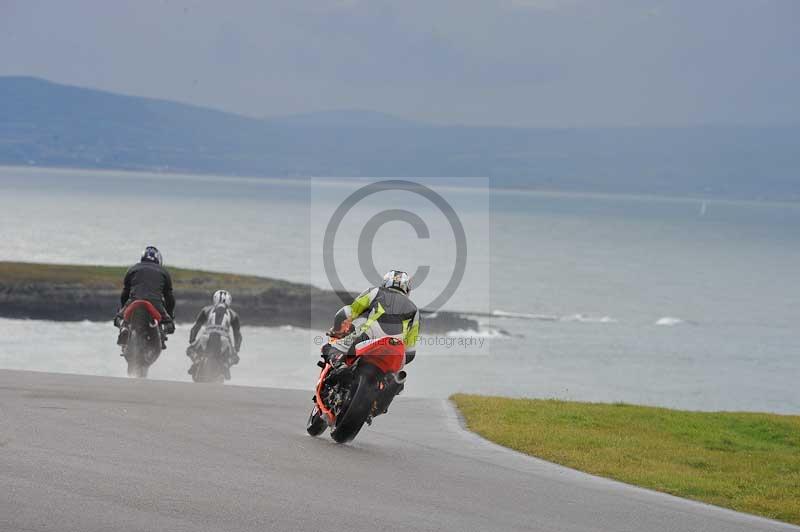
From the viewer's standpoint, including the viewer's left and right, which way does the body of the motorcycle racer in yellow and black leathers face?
facing away from the viewer and to the left of the viewer

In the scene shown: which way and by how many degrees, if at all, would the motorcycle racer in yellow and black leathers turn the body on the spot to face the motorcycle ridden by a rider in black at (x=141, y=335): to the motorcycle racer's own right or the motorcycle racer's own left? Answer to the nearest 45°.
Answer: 0° — they already face it
